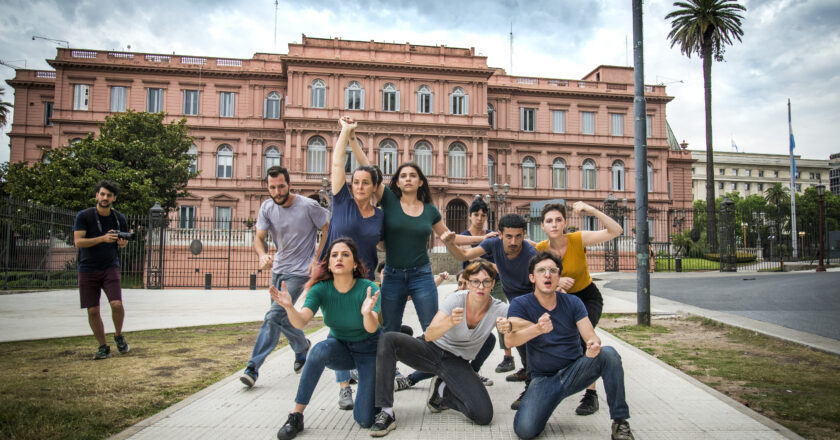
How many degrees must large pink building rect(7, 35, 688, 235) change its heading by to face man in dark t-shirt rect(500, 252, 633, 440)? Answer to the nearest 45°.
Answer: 0° — it already faces them

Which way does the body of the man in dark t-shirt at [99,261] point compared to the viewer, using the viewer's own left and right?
facing the viewer

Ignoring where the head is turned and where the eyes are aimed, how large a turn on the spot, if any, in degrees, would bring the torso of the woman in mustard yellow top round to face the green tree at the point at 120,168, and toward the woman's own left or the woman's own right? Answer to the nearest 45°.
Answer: approximately 90° to the woman's own right

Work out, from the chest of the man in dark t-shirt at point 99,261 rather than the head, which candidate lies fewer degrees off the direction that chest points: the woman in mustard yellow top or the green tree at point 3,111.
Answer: the woman in mustard yellow top

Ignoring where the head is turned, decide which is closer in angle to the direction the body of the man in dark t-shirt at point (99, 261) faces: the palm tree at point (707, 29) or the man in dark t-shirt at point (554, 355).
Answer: the man in dark t-shirt

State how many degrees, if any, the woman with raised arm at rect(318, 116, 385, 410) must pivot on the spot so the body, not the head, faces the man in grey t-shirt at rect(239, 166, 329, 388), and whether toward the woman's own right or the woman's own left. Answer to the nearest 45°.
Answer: approximately 135° to the woman's own right

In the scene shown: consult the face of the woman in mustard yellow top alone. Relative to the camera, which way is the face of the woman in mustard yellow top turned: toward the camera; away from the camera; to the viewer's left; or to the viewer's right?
toward the camera

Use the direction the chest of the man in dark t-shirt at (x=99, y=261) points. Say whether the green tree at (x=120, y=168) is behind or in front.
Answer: behind

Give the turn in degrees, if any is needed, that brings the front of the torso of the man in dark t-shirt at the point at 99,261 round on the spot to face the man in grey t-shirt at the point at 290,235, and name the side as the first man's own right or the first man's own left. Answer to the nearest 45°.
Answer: approximately 45° to the first man's own left

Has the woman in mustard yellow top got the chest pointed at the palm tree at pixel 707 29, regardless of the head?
no

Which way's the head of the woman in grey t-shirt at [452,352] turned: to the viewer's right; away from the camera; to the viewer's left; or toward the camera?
toward the camera

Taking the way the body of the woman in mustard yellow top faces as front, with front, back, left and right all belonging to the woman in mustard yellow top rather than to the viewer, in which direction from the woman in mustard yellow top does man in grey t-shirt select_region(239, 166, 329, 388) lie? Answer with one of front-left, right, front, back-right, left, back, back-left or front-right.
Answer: front-right

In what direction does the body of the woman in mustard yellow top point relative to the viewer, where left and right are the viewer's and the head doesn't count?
facing the viewer and to the left of the viewer

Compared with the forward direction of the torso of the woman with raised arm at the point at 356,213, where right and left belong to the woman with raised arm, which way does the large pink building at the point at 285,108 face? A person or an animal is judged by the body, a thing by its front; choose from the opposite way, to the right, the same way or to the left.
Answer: the same way

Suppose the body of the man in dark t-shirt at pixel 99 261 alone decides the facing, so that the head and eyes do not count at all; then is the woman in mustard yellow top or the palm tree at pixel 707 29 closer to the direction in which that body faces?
the woman in mustard yellow top

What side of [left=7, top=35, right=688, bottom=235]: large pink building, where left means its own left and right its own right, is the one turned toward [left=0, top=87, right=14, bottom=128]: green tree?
right

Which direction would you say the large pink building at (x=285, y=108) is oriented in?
toward the camera

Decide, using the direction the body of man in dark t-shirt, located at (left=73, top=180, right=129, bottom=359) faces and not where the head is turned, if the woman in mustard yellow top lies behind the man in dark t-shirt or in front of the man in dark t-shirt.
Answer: in front
